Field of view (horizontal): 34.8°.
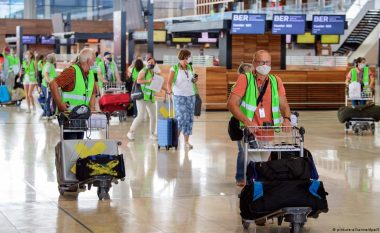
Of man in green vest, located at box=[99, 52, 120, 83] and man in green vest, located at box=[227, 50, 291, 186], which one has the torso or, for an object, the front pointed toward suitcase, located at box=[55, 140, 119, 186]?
man in green vest, located at box=[99, 52, 120, 83]

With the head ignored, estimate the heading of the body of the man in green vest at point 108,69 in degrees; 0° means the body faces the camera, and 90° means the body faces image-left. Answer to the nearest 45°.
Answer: approximately 0°

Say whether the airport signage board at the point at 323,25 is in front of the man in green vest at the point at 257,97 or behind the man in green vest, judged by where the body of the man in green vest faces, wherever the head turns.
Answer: behind

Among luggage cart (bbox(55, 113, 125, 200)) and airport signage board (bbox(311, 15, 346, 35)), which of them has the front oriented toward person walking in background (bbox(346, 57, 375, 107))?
the airport signage board

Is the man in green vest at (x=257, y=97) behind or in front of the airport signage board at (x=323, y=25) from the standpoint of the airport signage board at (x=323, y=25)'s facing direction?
in front

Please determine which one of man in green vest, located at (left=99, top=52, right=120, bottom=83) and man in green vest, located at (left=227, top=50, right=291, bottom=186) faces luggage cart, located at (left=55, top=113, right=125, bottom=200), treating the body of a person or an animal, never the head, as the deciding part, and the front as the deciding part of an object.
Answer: man in green vest, located at (left=99, top=52, right=120, bottom=83)

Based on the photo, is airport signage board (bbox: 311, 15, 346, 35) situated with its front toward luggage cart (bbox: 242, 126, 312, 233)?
yes
